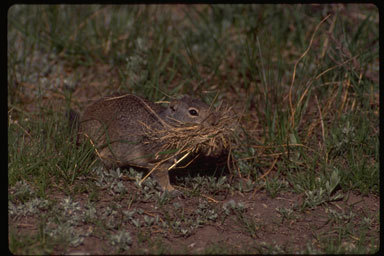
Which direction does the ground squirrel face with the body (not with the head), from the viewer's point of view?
to the viewer's right
